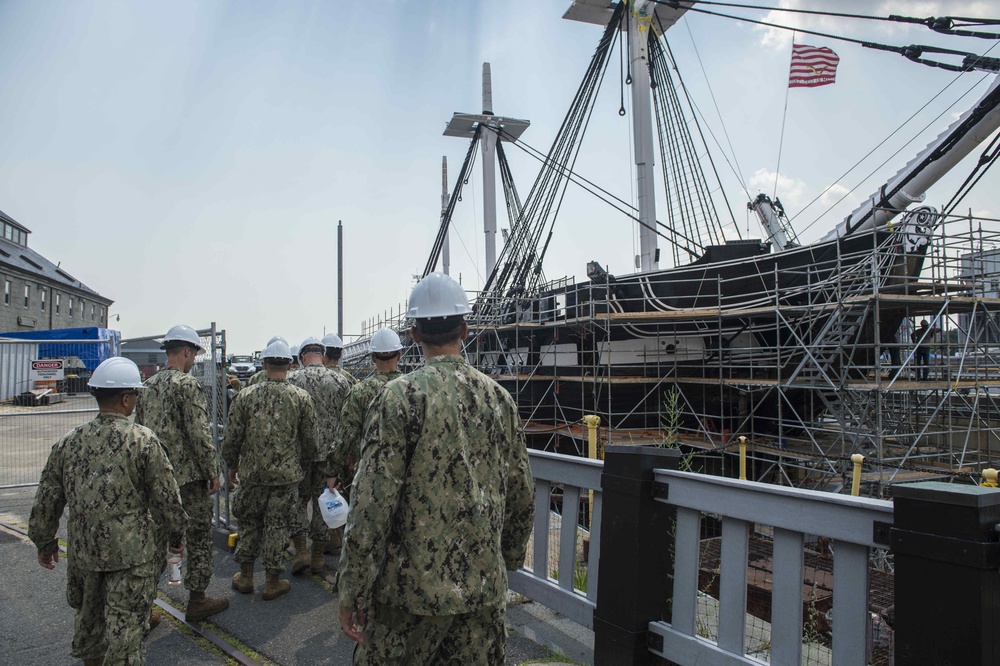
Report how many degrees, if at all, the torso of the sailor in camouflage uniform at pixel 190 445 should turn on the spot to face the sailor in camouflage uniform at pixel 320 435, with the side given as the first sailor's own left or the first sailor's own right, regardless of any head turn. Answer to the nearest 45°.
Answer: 0° — they already face them

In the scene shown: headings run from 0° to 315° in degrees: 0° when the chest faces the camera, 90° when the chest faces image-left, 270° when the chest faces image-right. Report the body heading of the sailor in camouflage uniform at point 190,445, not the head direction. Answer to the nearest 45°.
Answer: approximately 225°

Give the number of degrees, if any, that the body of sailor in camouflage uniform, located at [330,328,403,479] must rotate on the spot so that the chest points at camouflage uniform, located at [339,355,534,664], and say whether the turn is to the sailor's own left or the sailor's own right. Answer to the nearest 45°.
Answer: approximately 180°

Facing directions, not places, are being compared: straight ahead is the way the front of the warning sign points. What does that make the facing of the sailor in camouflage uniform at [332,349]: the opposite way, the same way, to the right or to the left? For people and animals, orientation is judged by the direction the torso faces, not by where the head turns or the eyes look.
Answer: the opposite way

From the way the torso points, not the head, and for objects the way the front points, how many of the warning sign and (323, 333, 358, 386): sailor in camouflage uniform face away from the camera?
1

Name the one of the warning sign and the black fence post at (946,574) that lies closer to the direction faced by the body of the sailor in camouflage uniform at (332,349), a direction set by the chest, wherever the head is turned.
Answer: the warning sign

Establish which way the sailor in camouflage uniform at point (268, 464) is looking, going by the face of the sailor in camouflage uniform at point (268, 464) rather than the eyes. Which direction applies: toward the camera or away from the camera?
away from the camera

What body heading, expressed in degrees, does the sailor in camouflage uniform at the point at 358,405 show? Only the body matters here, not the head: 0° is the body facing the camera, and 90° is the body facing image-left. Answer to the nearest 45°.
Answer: approximately 180°

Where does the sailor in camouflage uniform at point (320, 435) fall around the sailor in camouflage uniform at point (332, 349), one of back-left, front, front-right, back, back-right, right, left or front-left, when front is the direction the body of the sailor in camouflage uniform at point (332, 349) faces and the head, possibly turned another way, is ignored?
back

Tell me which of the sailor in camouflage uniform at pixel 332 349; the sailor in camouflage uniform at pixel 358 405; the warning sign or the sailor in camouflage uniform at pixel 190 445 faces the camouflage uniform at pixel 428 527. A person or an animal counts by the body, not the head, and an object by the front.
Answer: the warning sign

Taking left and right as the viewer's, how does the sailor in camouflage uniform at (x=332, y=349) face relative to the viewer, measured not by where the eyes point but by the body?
facing away from the viewer

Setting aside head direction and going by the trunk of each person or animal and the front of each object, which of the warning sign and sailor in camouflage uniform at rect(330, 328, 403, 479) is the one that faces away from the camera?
the sailor in camouflage uniform

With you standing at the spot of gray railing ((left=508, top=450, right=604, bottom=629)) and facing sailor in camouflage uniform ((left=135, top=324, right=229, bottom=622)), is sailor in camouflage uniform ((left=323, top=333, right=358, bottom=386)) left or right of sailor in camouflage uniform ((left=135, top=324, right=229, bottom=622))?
right

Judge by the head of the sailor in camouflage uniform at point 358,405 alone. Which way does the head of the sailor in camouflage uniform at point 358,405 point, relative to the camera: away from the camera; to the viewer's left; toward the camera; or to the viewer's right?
away from the camera
